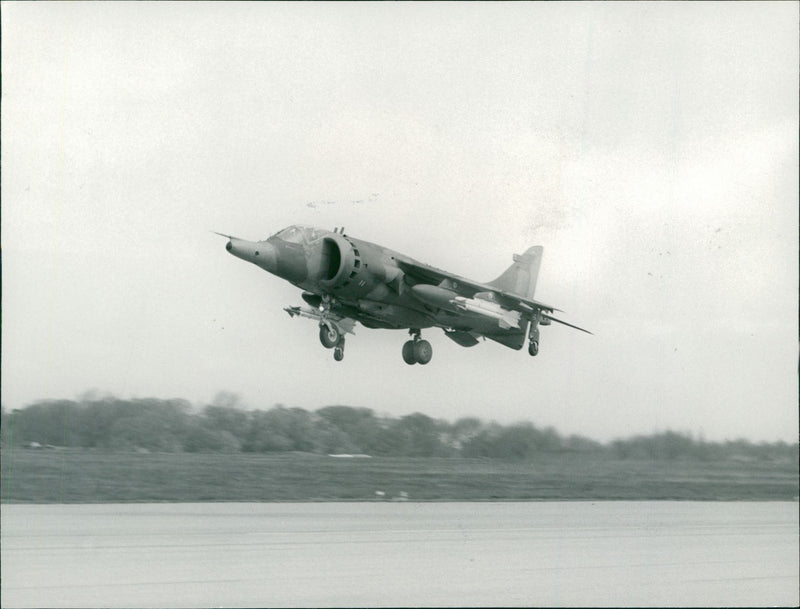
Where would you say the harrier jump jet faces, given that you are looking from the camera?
facing the viewer and to the left of the viewer
